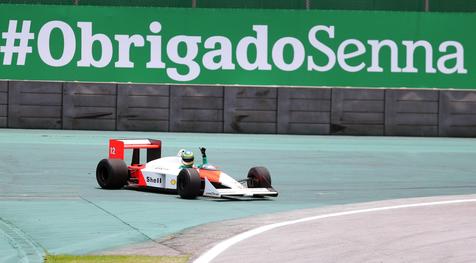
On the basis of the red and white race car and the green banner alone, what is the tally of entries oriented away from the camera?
0

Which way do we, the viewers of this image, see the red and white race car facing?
facing the viewer and to the right of the viewer

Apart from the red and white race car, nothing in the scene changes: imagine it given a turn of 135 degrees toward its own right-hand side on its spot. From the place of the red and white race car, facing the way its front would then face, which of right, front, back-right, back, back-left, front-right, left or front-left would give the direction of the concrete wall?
right

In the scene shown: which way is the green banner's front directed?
toward the camera

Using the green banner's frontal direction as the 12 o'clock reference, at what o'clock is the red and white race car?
The red and white race car is roughly at 12 o'clock from the green banner.
